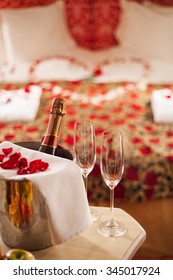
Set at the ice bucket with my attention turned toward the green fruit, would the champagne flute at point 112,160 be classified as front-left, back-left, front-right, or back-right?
back-left

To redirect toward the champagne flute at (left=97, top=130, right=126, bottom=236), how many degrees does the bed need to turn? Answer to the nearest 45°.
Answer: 0° — it already faces it

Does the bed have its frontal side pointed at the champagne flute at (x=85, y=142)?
yes

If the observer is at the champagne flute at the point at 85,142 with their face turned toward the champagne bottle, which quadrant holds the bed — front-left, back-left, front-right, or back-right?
back-right

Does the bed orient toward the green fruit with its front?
yes

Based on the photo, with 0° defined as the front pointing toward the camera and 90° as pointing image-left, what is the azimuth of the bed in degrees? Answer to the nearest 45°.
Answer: approximately 0°

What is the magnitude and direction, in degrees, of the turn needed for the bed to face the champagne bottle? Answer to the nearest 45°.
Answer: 0° — it already faces it
